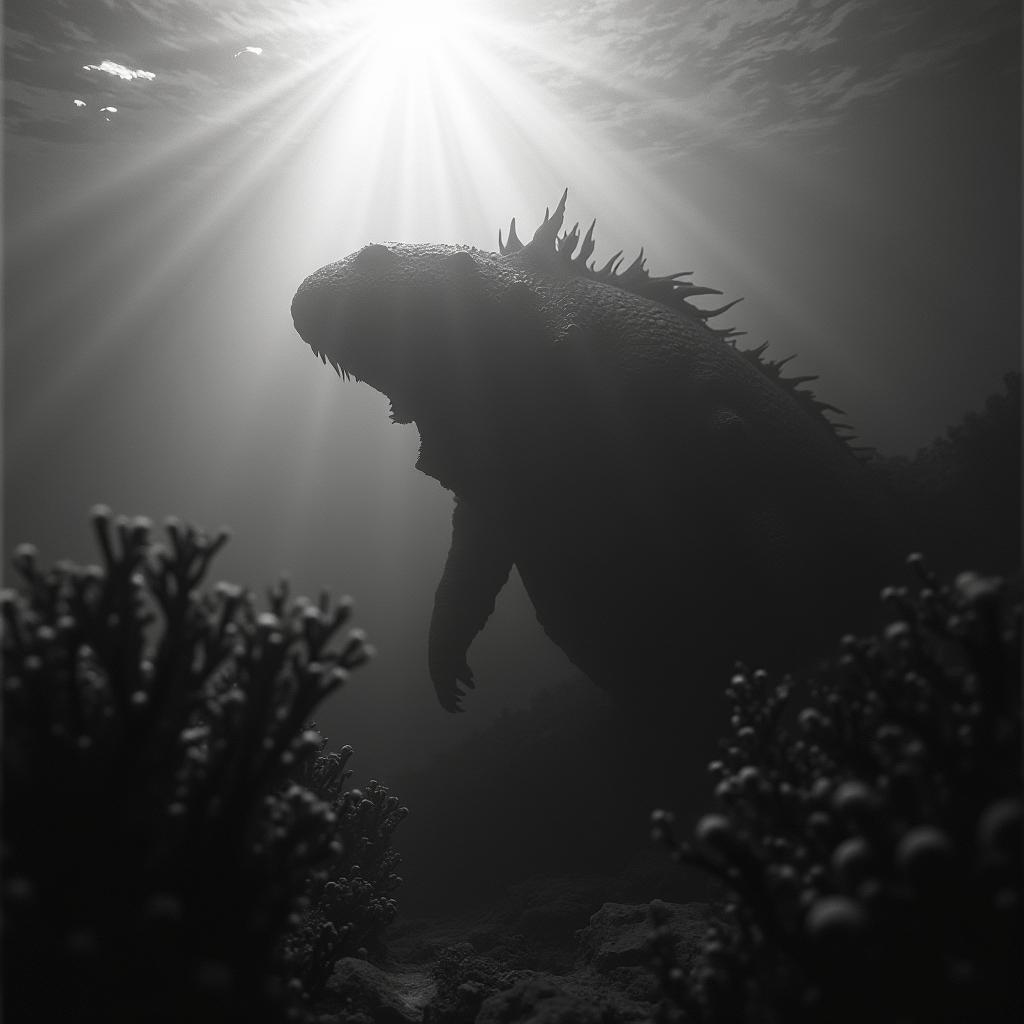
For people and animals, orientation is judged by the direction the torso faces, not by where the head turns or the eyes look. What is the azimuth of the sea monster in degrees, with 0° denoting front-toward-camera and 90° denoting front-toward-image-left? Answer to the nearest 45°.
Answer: approximately 90°

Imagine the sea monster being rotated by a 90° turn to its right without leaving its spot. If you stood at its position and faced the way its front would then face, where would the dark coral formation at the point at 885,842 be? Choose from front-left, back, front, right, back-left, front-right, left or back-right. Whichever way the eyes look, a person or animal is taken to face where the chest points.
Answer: back
